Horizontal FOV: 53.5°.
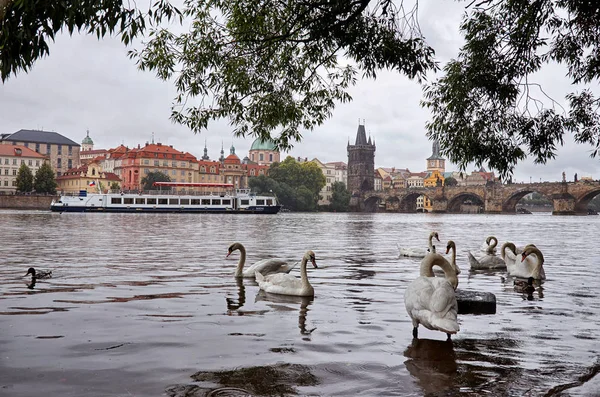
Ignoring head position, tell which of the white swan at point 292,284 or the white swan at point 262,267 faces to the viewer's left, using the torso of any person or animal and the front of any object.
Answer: the white swan at point 262,267

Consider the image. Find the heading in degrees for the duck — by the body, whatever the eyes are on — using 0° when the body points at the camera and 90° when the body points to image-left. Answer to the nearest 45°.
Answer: approximately 90°

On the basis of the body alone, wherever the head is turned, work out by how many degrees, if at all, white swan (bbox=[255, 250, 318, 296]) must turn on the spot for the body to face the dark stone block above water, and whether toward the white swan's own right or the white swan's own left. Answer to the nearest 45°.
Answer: approximately 45° to the white swan's own right

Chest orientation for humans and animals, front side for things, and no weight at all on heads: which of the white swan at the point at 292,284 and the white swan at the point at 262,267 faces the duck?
the white swan at the point at 262,267

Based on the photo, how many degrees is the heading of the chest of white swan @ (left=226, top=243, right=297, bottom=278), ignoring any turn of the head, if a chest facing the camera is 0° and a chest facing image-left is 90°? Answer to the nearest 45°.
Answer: approximately 90°

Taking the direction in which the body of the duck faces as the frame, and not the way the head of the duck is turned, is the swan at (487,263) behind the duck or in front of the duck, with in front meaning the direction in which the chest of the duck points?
behind

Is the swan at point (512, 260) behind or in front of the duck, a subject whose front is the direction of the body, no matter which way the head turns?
behind

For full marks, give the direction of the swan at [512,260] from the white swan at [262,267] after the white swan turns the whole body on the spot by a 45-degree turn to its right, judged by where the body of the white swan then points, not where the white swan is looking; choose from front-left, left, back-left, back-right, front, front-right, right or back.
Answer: back-right

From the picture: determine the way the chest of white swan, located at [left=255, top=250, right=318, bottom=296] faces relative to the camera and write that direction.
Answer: to the viewer's right

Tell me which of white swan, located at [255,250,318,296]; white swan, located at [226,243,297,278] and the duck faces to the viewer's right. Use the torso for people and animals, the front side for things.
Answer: white swan, located at [255,250,318,296]

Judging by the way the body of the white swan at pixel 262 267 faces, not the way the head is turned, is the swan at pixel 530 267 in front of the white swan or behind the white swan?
behind
